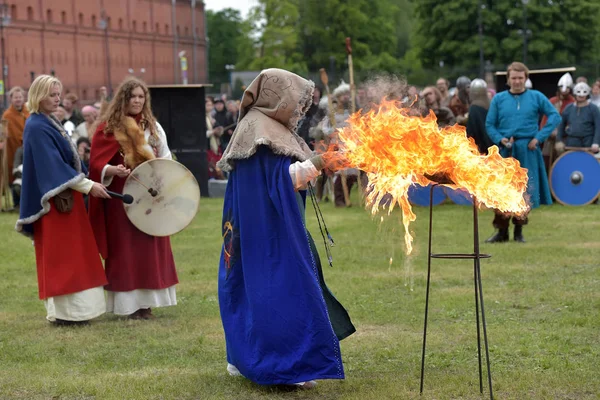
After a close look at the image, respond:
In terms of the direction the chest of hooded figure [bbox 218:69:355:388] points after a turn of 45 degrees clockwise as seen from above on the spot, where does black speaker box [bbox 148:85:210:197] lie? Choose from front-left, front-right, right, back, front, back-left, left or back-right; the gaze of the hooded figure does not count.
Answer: back-left

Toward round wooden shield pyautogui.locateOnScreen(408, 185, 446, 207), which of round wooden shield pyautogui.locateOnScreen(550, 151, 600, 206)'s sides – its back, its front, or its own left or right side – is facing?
right
